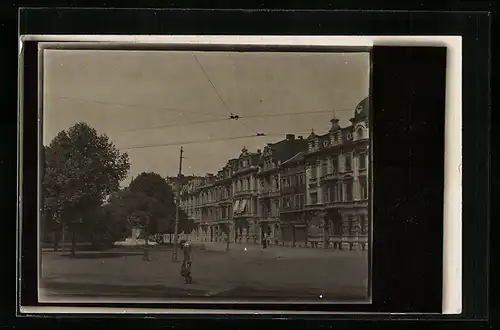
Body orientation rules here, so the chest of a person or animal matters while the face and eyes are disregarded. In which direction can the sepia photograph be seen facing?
toward the camera
